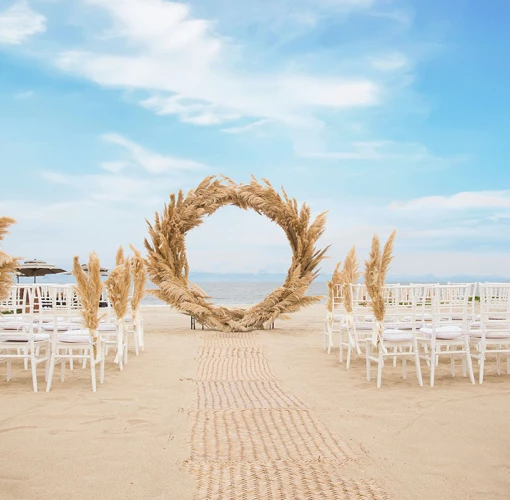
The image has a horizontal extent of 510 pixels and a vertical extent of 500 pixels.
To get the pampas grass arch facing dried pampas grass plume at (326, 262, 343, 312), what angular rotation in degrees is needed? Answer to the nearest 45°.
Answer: approximately 45° to its left

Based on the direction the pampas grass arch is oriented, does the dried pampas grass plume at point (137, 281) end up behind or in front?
in front

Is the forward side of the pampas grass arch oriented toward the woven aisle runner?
yes

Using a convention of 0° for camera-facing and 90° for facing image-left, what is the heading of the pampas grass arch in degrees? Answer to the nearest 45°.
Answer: approximately 0°

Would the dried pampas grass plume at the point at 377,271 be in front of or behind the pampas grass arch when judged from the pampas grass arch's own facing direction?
in front

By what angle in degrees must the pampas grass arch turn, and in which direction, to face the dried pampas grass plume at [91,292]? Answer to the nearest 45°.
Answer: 0° — it already faces it

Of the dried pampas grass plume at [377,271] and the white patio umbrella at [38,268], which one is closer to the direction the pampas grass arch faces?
the dried pampas grass plume

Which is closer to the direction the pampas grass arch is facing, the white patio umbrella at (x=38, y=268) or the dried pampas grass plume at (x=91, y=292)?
the dried pampas grass plume
